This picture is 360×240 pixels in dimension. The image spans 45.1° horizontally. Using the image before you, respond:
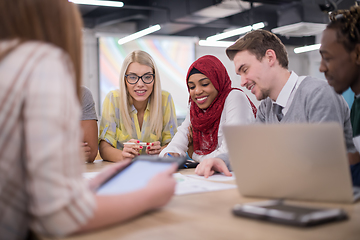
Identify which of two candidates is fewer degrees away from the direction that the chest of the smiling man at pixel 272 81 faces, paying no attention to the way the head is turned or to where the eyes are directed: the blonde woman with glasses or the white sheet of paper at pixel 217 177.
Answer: the white sheet of paper

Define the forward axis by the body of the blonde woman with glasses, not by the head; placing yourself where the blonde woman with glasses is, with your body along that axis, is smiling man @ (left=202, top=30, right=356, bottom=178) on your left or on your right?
on your left

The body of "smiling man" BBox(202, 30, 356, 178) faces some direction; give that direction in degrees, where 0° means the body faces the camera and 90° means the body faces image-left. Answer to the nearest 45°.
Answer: approximately 45°

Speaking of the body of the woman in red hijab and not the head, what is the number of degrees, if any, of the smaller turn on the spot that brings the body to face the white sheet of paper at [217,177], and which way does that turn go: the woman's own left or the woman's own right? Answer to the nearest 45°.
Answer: approximately 45° to the woman's own left

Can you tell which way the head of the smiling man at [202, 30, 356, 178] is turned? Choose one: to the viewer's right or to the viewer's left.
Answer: to the viewer's left

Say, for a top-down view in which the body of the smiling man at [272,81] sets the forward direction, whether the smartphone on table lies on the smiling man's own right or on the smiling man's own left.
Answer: on the smiling man's own left
